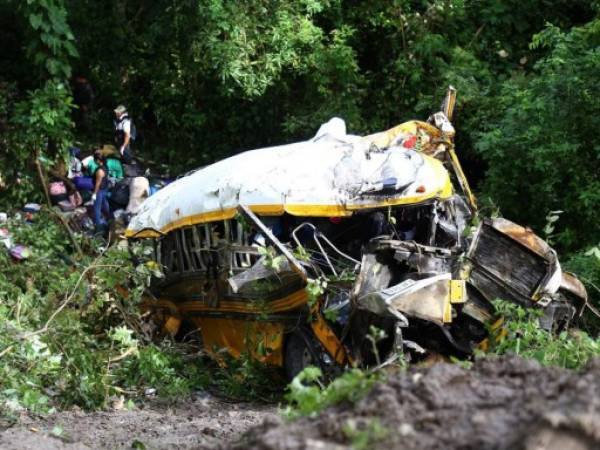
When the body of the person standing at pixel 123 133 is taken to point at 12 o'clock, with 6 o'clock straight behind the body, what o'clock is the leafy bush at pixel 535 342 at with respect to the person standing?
The leafy bush is roughly at 10 o'clock from the person standing.

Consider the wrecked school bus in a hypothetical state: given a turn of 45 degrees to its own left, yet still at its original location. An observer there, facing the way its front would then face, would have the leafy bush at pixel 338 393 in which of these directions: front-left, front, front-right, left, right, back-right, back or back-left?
right

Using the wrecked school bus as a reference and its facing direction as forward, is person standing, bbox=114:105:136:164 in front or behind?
behind

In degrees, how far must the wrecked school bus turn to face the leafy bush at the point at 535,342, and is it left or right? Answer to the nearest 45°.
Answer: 0° — it already faces it

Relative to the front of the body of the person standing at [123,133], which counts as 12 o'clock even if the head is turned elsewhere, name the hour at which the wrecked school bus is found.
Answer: The wrecked school bus is roughly at 10 o'clock from the person standing.

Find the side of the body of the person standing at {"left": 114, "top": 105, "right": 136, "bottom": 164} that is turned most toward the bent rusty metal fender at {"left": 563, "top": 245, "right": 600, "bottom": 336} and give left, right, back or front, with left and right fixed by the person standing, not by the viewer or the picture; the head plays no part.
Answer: left

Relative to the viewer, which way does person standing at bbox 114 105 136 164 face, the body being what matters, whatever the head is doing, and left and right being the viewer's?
facing the viewer and to the left of the viewer

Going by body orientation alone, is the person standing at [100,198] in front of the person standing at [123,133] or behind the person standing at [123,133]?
in front

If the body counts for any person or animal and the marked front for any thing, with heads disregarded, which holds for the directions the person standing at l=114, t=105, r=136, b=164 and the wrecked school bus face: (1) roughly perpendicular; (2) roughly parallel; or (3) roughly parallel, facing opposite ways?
roughly perpendicular

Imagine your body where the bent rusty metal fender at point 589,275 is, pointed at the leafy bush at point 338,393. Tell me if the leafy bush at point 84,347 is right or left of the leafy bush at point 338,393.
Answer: right

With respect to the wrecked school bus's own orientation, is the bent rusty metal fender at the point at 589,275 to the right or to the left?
on its left

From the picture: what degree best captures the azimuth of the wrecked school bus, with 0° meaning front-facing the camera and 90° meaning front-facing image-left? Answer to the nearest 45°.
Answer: approximately 315°
